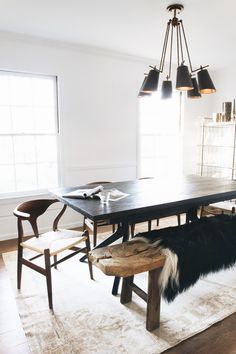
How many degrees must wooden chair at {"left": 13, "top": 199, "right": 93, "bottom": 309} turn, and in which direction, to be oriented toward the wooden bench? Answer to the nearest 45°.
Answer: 0° — it already faces it

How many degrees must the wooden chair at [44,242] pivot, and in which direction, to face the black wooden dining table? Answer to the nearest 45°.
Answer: approximately 45° to its left

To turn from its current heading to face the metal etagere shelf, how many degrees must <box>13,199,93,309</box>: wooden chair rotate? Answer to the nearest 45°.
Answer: approximately 90° to its left

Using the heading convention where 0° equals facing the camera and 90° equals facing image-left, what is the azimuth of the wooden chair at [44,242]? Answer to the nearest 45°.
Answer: approximately 315°

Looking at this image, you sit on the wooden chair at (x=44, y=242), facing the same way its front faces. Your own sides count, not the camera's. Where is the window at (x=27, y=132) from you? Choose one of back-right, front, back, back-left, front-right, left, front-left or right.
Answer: back-left

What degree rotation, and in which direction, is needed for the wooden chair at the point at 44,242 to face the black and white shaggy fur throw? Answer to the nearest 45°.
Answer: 0° — it already faces it
